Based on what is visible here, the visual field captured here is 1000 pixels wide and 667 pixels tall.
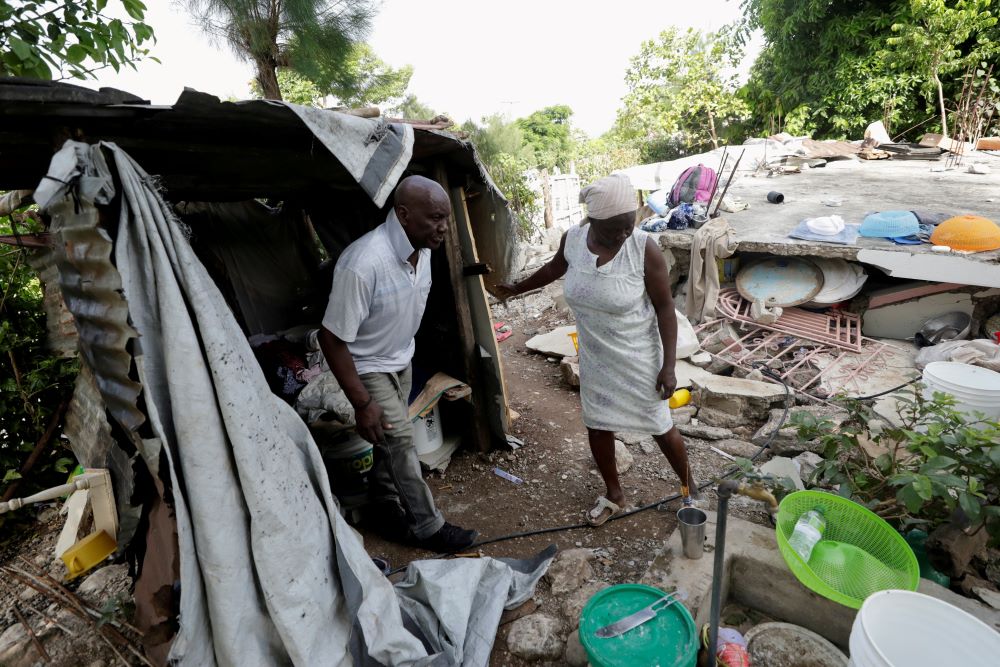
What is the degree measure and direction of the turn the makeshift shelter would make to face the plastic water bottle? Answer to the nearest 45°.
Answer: approximately 45° to its left

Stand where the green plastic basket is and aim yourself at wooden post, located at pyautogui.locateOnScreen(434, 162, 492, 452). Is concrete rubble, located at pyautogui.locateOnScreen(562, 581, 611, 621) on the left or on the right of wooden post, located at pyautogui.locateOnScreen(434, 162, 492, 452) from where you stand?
left

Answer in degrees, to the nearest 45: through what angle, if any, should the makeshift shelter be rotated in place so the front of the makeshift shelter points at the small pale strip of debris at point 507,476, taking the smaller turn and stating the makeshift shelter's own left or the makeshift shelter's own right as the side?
approximately 90° to the makeshift shelter's own left

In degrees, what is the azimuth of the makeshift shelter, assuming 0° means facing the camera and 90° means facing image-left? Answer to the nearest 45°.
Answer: approximately 315°

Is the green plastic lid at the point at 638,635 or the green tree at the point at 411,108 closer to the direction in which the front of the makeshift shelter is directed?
the green plastic lid

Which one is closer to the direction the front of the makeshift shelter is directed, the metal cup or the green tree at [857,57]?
the metal cup

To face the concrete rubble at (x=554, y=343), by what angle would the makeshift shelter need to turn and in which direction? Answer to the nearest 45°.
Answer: approximately 90° to its left

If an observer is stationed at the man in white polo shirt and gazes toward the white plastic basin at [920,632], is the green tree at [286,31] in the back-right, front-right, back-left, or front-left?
back-left

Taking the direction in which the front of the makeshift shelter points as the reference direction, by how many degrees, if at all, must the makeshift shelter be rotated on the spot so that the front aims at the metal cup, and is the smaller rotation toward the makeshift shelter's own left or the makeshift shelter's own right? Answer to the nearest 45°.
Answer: approximately 45° to the makeshift shelter's own left
